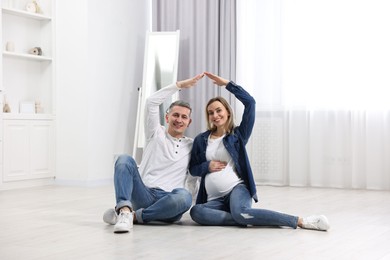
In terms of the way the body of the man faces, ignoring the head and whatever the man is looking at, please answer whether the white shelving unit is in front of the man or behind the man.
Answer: behind

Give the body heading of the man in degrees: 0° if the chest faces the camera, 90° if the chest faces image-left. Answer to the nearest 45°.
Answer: approximately 0°

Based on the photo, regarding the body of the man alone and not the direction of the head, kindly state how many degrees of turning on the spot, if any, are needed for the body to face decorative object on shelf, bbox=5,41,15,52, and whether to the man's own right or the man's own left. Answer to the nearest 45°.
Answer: approximately 135° to the man's own right

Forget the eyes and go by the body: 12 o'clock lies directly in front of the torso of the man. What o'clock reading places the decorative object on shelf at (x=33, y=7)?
The decorative object on shelf is roughly at 5 o'clock from the man.

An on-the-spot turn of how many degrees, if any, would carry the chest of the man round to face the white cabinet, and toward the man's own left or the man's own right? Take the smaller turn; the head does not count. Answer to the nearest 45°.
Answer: approximately 135° to the man's own right

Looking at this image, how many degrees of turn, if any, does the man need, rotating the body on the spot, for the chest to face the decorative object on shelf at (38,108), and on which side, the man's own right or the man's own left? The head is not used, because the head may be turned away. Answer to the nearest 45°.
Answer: approximately 135° to the man's own right

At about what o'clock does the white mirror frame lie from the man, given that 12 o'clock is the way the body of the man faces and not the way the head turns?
The white mirror frame is roughly at 6 o'clock from the man.
